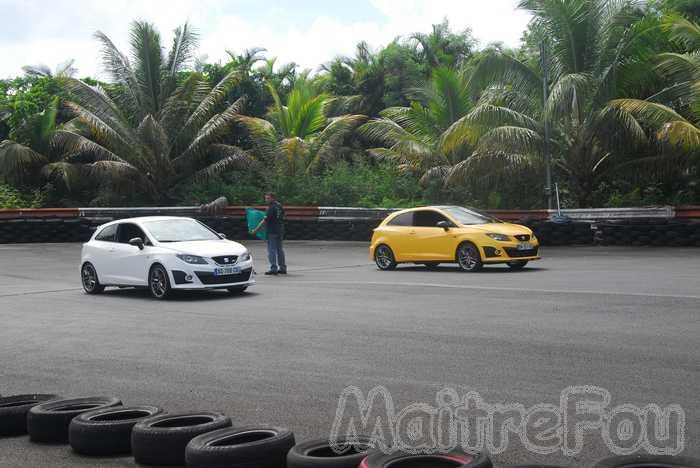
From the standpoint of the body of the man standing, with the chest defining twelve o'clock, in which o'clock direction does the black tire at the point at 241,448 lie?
The black tire is roughly at 9 o'clock from the man standing.

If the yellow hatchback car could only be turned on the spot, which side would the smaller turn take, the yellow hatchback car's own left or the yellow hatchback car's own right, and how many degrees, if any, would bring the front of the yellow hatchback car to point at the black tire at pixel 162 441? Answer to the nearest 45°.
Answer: approximately 45° to the yellow hatchback car's own right

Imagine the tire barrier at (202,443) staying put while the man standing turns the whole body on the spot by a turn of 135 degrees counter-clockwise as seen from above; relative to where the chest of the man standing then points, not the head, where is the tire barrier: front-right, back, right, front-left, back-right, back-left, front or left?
front-right

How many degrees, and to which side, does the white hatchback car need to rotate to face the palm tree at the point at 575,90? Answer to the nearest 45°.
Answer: approximately 90° to its left

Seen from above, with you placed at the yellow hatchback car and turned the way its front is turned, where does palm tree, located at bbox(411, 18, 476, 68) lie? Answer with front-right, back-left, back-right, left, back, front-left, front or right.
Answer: back-left

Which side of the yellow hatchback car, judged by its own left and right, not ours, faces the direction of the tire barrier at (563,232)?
left

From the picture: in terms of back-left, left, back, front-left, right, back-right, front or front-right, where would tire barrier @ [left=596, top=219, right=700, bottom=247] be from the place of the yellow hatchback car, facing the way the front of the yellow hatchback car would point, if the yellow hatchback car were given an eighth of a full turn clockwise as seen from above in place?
back-left

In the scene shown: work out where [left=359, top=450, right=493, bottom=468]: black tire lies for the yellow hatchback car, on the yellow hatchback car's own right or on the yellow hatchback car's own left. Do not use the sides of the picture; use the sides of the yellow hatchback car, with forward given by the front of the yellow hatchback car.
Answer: on the yellow hatchback car's own right

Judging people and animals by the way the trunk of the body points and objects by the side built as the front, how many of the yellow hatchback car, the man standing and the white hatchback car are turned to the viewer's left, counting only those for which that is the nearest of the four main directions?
1

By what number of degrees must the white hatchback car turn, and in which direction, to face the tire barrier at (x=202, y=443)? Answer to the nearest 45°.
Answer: approximately 45° to its right

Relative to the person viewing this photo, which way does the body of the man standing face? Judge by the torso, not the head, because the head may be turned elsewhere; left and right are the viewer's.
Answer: facing to the left of the viewer

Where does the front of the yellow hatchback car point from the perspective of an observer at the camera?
facing the viewer and to the right of the viewer
